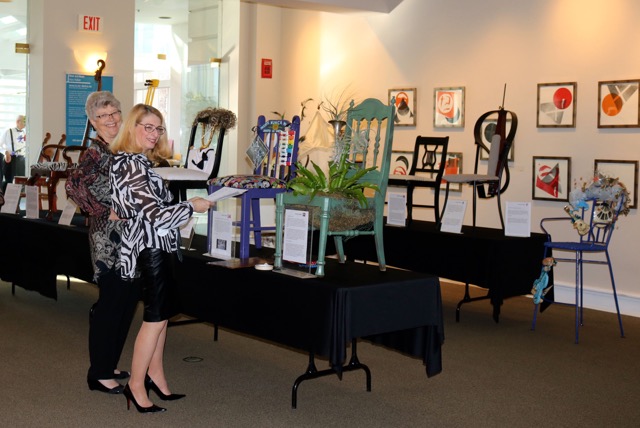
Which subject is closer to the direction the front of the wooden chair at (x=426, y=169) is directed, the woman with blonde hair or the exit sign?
the woman with blonde hair

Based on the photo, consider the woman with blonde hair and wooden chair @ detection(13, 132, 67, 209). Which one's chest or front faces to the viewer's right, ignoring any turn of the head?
the woman with blonde hair

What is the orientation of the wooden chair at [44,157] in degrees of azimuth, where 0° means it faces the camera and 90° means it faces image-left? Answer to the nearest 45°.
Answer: approximately 45°

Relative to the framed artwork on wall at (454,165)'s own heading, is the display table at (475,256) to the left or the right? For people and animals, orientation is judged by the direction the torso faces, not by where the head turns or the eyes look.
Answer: on its left

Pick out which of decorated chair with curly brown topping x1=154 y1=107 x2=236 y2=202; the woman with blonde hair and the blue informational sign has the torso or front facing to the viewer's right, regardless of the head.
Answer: the woman with blonde hair

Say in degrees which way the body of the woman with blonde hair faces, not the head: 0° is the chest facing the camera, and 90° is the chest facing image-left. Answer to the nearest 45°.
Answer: approximately 270°

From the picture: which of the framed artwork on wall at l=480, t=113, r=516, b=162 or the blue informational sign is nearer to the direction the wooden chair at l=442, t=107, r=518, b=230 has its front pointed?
the blue informational sign

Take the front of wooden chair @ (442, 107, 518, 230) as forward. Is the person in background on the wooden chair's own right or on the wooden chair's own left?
on the wooden chair's own right

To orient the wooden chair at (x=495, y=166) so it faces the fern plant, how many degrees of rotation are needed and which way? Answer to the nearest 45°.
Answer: approximately 45° to its left

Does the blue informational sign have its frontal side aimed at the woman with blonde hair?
yes

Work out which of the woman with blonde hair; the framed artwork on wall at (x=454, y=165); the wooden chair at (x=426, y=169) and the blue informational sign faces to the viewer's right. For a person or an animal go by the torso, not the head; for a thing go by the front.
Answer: the woman with blonde hair

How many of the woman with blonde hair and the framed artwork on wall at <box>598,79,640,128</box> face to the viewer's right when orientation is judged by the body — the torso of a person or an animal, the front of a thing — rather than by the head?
1

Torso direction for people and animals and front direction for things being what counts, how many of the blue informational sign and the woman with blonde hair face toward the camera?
1
